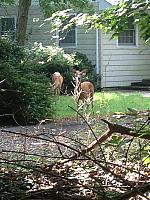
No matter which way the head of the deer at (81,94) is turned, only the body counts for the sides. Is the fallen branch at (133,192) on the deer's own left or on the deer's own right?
on the deer's own left

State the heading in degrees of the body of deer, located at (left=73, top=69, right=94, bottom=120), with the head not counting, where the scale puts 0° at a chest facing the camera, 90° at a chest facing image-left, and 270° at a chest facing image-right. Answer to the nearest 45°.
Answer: approximately 45°

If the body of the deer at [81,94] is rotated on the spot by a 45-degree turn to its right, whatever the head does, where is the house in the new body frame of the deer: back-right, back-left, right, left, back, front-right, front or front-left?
right
